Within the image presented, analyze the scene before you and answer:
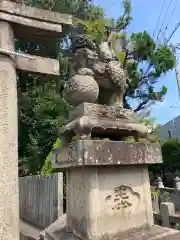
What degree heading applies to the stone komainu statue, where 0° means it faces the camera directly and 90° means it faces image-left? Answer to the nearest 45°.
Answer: approximately 90°
